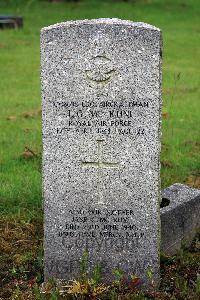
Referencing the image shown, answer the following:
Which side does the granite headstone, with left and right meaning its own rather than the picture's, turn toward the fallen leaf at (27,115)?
back

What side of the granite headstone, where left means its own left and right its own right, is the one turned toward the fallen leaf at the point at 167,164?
back

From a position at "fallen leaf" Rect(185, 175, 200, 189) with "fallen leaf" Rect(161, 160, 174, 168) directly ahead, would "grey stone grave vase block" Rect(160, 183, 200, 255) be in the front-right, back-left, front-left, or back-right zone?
back-left

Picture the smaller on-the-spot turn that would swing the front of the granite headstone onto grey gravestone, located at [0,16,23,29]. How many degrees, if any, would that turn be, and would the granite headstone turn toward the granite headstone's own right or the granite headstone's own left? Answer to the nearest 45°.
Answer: approximately 180°

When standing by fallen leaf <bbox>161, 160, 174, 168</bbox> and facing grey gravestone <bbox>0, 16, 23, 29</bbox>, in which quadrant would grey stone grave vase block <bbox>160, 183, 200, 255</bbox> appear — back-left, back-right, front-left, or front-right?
back-left

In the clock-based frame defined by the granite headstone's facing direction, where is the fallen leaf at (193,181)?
The fallen leaf is roughly at 7 o'clock from the granite headstone.

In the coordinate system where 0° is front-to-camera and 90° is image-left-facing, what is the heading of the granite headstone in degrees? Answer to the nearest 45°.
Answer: approximately 0°

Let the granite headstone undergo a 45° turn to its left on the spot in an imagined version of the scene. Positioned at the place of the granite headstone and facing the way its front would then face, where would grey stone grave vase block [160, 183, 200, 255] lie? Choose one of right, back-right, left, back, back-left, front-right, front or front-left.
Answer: left
